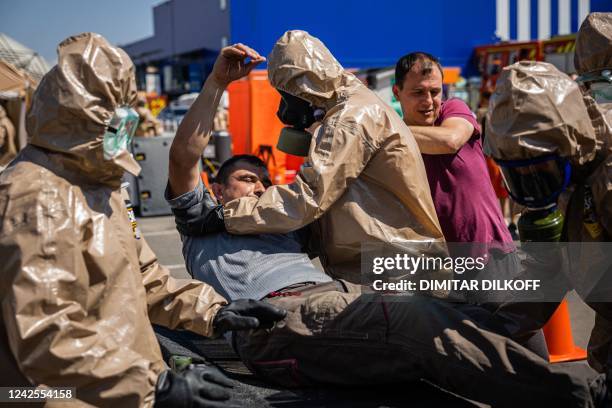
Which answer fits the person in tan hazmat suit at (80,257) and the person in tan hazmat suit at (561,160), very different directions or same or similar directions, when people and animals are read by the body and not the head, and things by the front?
very different directions

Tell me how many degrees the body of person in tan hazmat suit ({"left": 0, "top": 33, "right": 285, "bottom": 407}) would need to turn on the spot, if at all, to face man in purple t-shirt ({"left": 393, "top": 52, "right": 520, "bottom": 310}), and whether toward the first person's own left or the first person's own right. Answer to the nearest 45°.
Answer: approximately 45° to the first person's own left

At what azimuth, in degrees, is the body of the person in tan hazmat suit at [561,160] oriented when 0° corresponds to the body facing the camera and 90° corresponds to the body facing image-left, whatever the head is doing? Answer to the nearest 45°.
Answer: approximately 45°

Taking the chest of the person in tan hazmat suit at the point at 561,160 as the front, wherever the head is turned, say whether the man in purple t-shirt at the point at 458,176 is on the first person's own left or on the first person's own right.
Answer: on the first person's own right

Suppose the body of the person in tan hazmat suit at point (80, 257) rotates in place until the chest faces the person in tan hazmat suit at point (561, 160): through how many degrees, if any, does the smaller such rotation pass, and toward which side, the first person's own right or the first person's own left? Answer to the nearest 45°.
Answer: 0° — they already face them

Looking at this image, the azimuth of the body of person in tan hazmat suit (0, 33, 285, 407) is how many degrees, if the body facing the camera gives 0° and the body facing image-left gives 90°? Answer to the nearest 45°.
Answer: approximately 270°

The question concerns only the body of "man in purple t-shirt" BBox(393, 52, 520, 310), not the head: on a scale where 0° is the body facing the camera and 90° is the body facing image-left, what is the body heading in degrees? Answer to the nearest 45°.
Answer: approximately 45°

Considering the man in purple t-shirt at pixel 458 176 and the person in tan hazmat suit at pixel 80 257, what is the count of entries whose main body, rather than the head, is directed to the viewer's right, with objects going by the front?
1

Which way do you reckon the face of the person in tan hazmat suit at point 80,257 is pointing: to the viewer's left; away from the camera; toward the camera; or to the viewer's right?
to the viewer's right

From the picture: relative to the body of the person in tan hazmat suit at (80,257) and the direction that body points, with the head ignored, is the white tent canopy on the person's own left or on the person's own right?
on the person's own left
